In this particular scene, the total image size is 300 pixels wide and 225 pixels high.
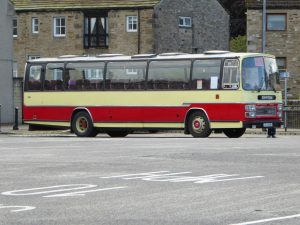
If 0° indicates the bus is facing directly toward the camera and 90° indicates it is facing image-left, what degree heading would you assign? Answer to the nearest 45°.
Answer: approximately 315°
